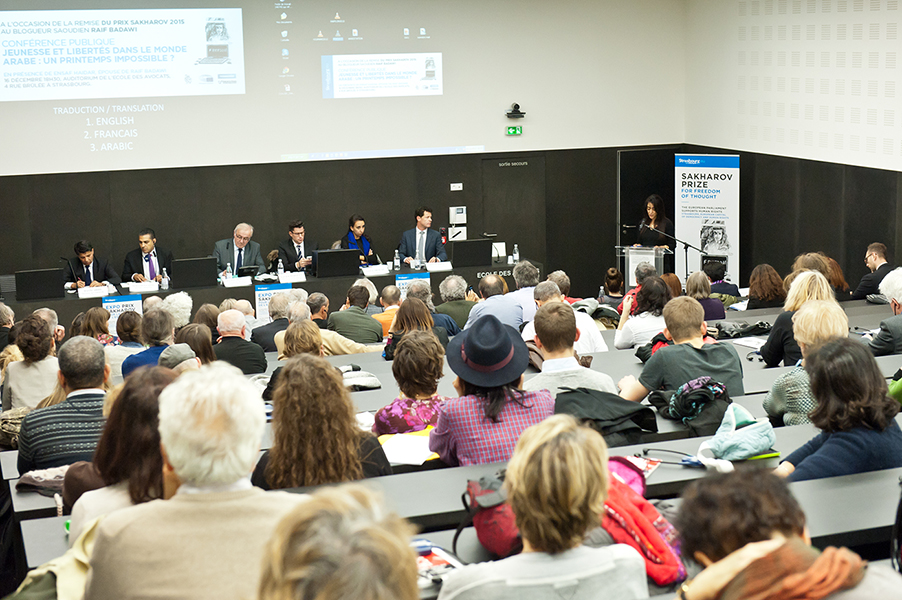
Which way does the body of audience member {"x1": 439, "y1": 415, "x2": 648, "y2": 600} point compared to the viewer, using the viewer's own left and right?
facing away from the viewer

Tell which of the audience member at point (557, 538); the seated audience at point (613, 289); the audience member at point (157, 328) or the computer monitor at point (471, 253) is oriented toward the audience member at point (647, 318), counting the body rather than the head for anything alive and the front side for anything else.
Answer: the audience member at point (557, 538)

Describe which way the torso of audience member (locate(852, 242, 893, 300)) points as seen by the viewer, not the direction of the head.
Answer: to the viewer's left

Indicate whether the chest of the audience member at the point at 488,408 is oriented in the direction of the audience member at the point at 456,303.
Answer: yes

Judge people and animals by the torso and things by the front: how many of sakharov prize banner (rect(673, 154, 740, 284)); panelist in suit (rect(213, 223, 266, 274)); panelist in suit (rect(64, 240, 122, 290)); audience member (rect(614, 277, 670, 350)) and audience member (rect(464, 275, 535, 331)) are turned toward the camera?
3

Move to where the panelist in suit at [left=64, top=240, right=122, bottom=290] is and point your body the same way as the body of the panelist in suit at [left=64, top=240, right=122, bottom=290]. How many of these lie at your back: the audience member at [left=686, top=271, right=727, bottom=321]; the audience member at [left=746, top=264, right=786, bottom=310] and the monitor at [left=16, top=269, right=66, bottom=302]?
0

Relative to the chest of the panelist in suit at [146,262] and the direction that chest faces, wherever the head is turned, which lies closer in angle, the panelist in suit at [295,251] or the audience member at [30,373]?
the audience member

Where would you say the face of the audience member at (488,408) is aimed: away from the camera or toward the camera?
away from the camera

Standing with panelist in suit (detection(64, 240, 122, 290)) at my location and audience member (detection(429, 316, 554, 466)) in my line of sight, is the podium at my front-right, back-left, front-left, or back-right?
front-left

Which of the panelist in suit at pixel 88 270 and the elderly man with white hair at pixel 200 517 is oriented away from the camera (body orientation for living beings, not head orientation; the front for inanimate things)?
the elderly man with white hair

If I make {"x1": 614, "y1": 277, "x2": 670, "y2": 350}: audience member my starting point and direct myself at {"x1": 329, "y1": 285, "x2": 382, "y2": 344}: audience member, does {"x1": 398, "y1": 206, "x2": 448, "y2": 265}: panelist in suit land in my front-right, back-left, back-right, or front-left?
front-right

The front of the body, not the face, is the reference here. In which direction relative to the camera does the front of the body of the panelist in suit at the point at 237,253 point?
toward the camera

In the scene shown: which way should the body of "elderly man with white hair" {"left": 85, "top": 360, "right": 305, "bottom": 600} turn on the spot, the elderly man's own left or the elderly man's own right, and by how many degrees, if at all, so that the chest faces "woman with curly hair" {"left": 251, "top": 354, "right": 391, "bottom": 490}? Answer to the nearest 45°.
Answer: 0° — they already face them

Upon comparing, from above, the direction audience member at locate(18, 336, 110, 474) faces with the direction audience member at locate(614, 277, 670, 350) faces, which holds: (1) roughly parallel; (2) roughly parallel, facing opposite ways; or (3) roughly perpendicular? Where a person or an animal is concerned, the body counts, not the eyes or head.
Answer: roughly parallel

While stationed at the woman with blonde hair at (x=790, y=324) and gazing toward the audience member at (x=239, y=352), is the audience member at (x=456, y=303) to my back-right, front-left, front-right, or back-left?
front-right

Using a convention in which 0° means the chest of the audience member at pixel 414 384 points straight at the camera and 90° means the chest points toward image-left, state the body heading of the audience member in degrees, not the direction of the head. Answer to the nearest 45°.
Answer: approximately 180°

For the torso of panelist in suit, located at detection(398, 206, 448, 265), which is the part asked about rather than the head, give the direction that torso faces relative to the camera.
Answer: toward the camera

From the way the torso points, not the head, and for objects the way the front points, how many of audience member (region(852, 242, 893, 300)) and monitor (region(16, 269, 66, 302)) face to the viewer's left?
1

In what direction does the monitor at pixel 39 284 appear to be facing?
away from the camera

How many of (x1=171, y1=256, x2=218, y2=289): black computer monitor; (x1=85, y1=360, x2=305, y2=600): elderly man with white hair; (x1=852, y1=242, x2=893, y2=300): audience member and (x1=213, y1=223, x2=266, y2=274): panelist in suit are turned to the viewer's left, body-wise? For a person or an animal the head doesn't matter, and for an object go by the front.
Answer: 1
